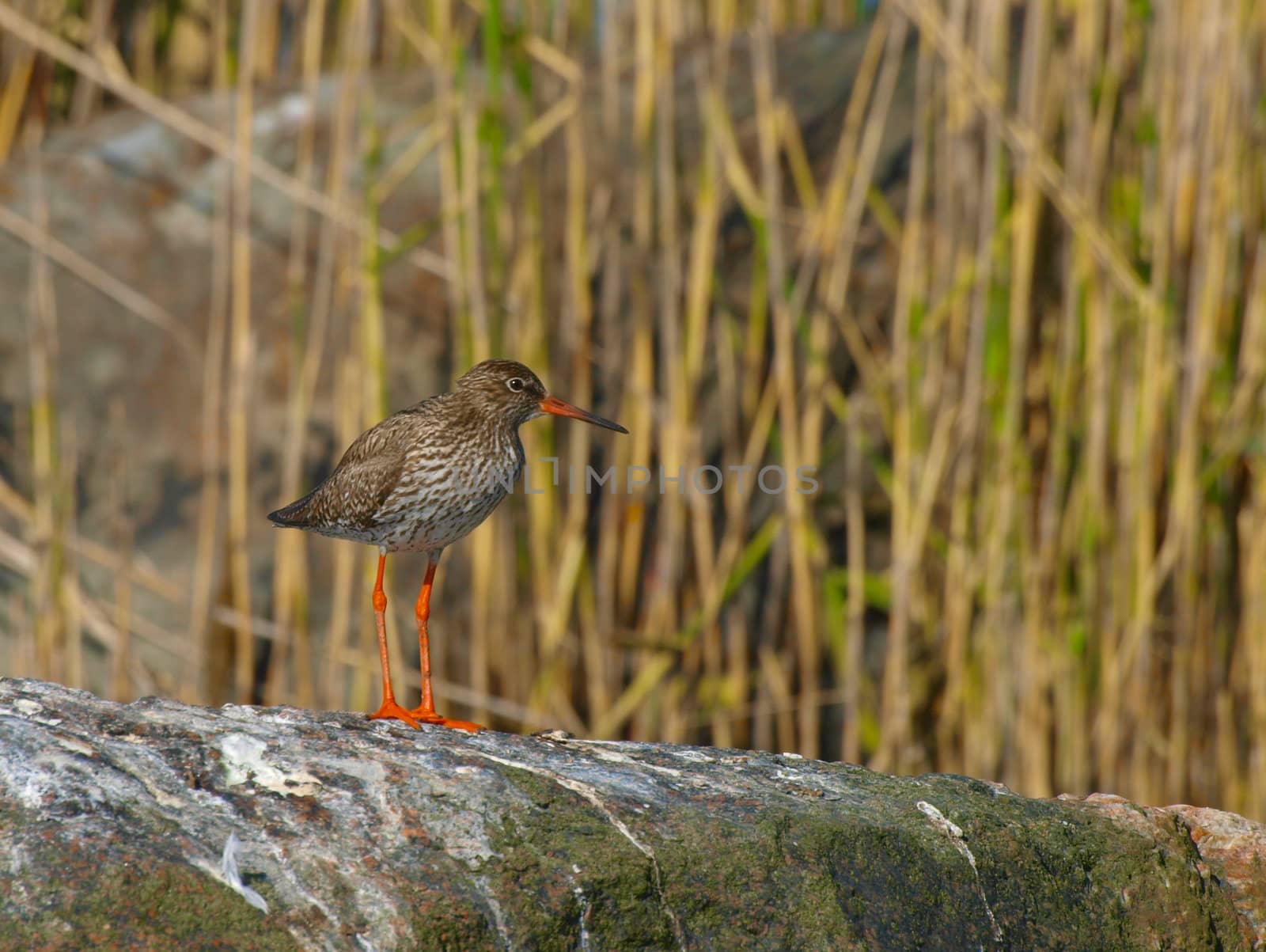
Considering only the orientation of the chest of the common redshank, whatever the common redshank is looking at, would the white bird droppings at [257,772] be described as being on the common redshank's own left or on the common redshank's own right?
on the common redshank's own right

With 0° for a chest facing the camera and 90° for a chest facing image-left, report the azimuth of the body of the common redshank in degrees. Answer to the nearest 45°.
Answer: approximately 270°
